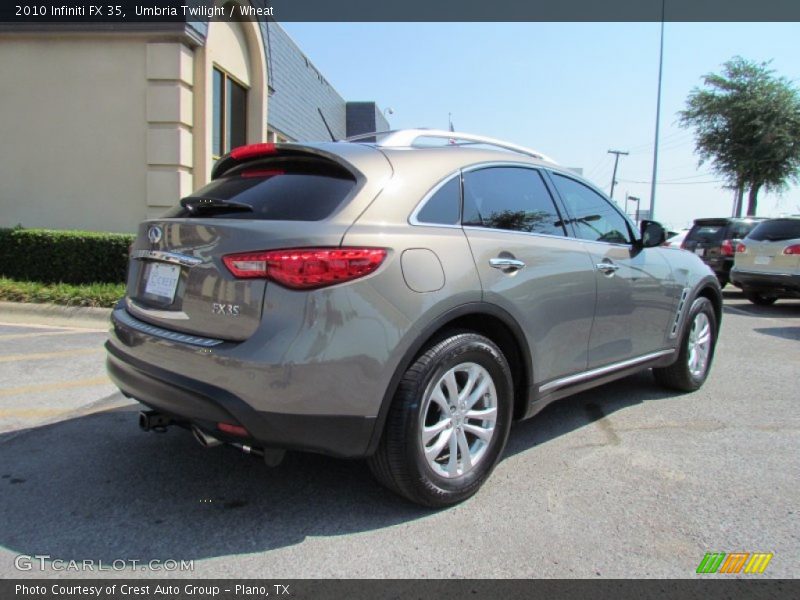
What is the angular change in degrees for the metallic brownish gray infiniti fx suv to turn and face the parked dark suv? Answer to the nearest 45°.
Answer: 0° — it already faces it

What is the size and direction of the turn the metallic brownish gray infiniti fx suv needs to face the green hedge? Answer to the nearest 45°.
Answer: approximately 90° to its left

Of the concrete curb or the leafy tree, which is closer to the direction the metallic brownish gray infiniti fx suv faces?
the leafy tree

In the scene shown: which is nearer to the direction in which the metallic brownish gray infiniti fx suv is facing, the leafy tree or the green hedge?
the leafy tree

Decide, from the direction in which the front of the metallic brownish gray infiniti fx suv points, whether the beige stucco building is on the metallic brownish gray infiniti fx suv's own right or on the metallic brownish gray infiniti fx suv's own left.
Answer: on the metallic brownish gray infiniti fx suv's own left

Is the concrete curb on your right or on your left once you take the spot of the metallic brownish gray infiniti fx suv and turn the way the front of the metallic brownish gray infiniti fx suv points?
on your left

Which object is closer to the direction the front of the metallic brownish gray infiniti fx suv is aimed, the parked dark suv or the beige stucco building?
the parked dark suv

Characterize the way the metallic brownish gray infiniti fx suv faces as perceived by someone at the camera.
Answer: facing away from the viewer and to the right of the viewer

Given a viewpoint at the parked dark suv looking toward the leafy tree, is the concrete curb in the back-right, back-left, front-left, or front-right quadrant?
back-left

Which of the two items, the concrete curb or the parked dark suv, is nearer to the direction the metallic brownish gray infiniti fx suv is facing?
the parked dark suv

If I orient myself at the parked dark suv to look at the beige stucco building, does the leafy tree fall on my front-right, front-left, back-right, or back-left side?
back-right

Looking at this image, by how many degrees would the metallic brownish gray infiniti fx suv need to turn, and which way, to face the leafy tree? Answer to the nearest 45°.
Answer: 0° — it already faces it
